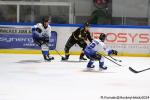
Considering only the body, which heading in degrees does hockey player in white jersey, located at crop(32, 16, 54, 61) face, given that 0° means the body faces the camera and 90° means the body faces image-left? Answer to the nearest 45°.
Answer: approximately 315°

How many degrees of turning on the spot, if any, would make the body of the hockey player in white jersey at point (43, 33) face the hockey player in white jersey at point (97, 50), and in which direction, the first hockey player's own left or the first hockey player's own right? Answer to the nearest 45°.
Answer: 0° — they already face them
